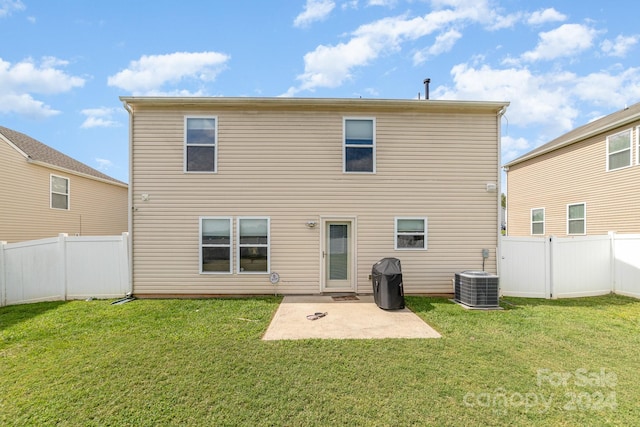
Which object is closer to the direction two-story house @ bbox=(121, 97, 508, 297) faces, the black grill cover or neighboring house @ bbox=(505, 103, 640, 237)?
the neighboring house

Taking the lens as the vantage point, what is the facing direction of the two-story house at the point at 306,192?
facing away from the viewer

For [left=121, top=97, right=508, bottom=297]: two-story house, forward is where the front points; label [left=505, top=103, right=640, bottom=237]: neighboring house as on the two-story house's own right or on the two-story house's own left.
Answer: on the two-story house's own right

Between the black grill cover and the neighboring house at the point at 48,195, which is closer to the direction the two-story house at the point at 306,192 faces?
the neighboring house

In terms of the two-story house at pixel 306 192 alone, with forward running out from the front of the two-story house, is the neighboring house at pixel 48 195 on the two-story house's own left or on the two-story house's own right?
on the two-story house's own left

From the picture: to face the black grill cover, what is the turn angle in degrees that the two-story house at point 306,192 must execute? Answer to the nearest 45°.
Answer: approximately 135° to its right

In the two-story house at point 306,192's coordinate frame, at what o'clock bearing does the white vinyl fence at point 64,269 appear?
The white vinyl fence is roughly at 9 o'clock from the two-story house.
